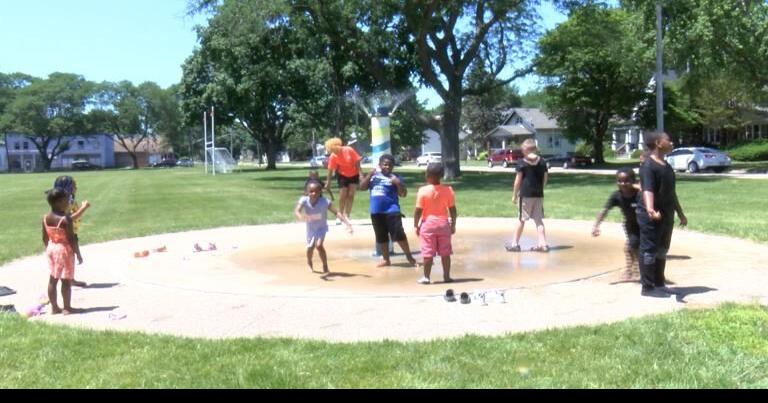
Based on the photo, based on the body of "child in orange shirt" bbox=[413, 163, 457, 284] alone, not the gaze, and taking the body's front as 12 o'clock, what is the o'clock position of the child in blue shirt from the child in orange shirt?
The child in blue shirt is roughly at 11 o'clock from the child in orange shirt.

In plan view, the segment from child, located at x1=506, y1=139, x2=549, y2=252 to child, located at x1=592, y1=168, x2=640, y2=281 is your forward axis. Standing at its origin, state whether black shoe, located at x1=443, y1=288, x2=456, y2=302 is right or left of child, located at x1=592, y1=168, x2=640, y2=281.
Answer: right

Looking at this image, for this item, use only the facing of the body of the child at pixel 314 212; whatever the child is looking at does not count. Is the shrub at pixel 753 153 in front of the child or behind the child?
behind

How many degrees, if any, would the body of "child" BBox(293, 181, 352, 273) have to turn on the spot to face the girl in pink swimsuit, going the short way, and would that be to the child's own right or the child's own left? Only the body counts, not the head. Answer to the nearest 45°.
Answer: approximately 45° to the child's own right

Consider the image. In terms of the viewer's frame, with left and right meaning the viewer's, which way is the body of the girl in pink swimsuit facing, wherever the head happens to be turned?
facing away from the viewer and to the right of the viewer
